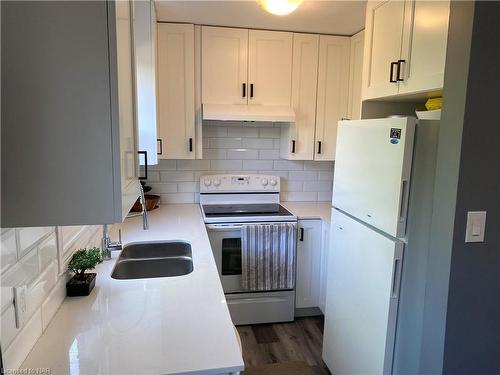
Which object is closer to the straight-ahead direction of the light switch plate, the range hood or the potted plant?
the potted plant

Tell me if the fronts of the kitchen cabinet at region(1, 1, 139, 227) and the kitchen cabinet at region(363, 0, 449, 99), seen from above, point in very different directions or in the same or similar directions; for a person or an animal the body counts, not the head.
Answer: very different directions

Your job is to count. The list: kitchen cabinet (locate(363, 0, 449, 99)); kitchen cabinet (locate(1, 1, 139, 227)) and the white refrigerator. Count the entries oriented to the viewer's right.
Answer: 1

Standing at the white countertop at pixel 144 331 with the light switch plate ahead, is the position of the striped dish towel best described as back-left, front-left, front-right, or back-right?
front-left

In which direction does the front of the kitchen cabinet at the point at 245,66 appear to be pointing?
toward the camera

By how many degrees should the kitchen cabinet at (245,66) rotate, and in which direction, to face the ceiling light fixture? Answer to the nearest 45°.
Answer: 0° — it already faces it

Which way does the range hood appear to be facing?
toward the camera

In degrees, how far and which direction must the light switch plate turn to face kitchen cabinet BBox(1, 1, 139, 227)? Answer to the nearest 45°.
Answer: approximately 45° to its right

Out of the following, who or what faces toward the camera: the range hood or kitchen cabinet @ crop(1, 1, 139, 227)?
the range hood

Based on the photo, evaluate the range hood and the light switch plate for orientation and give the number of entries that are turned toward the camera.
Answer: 2

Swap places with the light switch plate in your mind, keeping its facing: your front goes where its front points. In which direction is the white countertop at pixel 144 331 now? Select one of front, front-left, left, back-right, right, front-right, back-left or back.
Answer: front-right

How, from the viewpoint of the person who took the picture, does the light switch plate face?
facing the viewer

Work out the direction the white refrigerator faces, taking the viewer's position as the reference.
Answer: facing the viewer and to the left of the viewer

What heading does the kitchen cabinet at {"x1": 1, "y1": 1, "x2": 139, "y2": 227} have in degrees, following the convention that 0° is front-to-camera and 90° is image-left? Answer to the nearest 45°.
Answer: approximately 270°

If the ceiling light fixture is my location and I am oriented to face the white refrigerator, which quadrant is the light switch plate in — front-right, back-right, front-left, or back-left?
front-right
